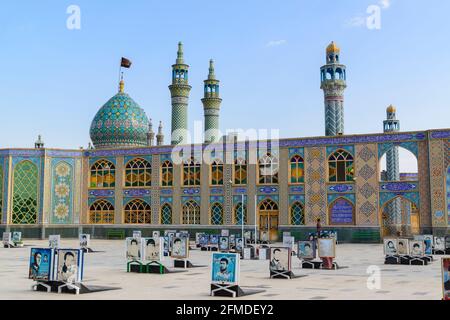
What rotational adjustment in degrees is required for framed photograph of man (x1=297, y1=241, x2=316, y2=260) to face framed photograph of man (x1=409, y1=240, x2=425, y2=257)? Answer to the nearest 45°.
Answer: approximately 90° to its left

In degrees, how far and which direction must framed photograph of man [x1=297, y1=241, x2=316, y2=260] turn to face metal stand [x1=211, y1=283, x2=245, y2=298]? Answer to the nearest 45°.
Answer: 0° — it already faces it

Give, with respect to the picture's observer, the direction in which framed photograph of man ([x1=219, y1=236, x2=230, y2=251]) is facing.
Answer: facing the viewer

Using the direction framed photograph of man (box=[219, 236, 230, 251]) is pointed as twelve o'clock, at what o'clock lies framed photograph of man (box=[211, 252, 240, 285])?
framed photograph of man (box=[211, 252, 240, 285]) is roughly at 12 o'clock from framed photograph of man (box=[219, 236, 230, 251]).

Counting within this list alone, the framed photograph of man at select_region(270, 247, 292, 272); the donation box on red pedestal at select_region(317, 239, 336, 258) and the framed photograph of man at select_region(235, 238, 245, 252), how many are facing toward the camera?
3

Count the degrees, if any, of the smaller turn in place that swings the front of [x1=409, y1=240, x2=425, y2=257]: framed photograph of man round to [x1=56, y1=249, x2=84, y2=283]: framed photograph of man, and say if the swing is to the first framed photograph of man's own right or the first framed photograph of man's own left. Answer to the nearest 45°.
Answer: approximately 45° to the first framed photograph of man's own right

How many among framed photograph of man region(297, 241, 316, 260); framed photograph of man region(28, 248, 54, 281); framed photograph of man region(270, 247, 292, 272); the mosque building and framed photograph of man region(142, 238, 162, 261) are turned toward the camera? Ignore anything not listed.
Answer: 5

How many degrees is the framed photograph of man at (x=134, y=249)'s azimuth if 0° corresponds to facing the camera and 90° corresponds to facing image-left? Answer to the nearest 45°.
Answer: approximately 0°

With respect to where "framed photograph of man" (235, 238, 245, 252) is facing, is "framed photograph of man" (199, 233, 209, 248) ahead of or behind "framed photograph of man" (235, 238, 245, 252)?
behind

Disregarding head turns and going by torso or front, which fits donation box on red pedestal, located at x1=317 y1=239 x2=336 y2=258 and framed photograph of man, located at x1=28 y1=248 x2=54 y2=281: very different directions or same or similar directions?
same or similar directions

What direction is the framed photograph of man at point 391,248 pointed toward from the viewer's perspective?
toward the camera

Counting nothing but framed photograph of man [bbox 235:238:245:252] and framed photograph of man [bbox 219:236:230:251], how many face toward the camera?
2

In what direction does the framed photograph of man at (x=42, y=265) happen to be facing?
toward the camera

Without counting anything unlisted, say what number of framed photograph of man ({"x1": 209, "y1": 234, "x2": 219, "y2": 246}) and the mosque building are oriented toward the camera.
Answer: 2

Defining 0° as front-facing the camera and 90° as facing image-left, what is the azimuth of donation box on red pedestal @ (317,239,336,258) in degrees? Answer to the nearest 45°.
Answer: approximately 0°

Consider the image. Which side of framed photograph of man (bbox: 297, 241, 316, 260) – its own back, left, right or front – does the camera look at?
front
